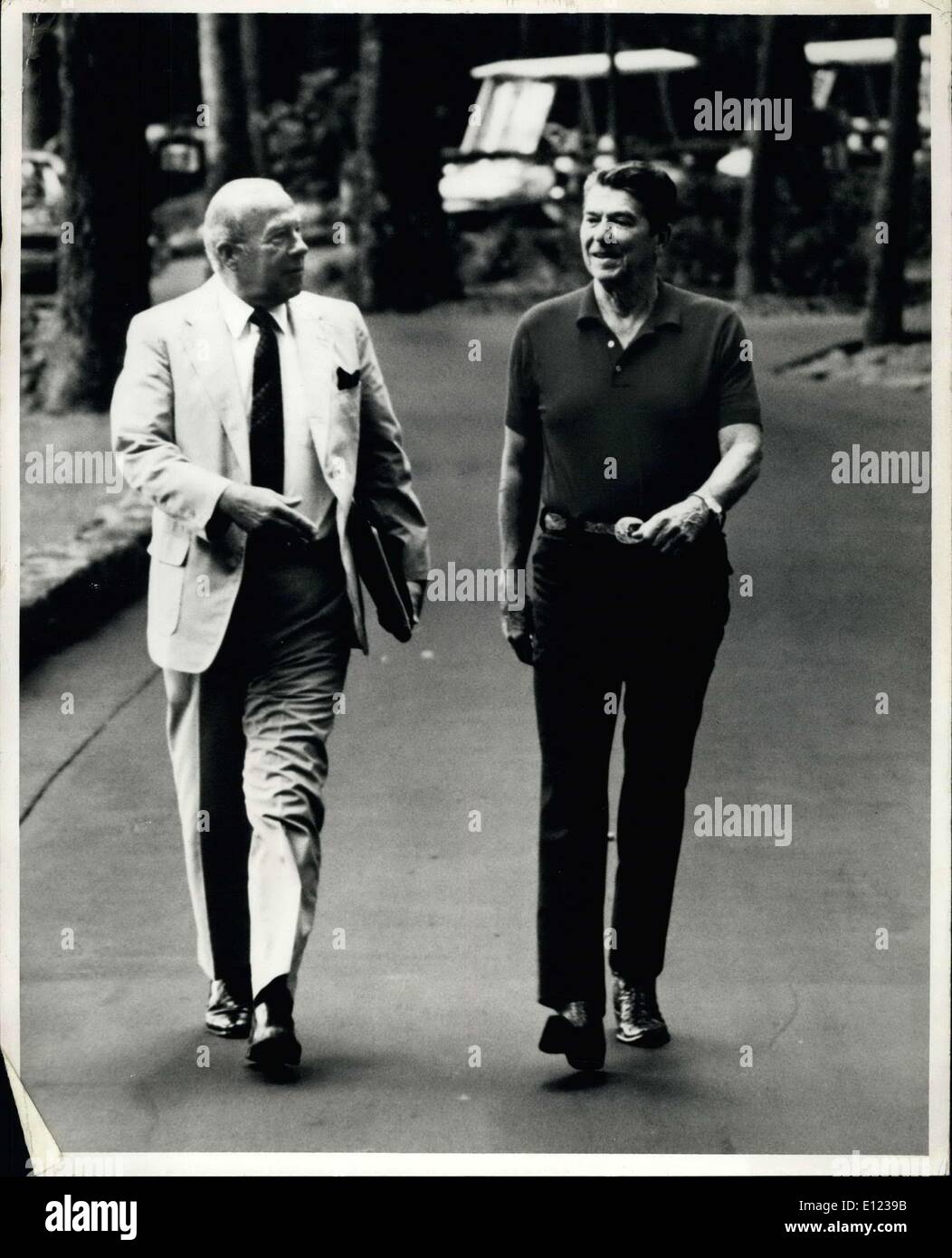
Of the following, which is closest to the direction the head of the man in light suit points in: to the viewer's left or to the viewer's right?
to the viewer's right

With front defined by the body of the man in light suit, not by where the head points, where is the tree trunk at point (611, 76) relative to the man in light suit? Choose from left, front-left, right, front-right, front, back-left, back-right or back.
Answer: back-left

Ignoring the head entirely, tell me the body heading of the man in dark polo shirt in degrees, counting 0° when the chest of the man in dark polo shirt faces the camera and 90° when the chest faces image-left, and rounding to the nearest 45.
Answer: approximately 0°

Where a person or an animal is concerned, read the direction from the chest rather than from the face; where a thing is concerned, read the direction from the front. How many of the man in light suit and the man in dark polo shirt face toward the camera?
2

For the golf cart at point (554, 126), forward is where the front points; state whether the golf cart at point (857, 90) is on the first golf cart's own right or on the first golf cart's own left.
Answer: on the first golf cart's own left

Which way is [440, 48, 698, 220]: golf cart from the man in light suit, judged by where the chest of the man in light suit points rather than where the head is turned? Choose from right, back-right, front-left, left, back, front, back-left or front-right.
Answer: back-left

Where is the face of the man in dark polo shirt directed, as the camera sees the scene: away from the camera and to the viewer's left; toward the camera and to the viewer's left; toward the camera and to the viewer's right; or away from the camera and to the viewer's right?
toward the camera and to the viewer's left

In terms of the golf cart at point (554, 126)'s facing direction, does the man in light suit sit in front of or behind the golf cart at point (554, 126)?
in front

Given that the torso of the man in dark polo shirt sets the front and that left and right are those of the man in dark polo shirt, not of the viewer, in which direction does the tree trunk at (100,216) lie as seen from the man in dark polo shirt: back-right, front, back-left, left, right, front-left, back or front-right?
back-right

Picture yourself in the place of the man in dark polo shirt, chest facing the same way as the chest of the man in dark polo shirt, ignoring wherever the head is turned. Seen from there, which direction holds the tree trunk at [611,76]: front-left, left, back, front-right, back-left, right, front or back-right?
back

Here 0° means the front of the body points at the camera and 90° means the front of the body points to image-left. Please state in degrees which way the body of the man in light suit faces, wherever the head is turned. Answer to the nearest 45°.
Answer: approximately 0°
